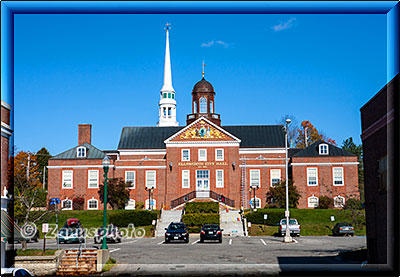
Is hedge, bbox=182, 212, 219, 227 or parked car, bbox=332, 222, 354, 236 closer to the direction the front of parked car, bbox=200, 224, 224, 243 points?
the hedge

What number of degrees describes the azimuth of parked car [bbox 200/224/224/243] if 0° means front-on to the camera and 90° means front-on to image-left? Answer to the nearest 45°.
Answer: approximately 180°

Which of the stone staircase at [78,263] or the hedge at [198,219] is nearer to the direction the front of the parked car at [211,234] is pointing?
the hedge

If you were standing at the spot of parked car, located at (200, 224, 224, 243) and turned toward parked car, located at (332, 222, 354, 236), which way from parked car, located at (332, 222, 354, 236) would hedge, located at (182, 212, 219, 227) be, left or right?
left

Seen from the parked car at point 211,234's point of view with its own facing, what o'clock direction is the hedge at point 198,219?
The hedge is roughly at 12 o'clock from the parked car.

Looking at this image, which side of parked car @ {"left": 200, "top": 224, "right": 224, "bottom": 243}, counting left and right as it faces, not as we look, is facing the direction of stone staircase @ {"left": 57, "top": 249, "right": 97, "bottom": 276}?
back

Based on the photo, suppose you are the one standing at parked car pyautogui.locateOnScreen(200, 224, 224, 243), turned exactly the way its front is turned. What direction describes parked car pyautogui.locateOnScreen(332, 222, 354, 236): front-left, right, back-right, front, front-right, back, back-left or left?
front-right
